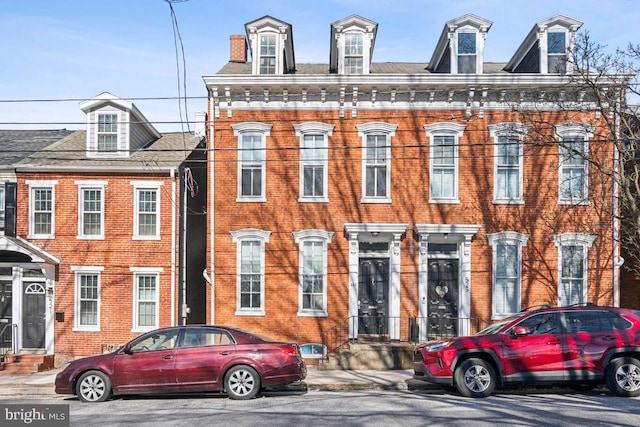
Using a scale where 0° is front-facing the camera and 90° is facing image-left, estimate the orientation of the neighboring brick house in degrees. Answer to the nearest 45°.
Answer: approximately 0°

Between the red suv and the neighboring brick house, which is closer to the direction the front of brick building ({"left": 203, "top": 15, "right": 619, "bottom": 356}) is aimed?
the red suv

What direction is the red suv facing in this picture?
to the viewer's left

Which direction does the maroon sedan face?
to the viewer's left

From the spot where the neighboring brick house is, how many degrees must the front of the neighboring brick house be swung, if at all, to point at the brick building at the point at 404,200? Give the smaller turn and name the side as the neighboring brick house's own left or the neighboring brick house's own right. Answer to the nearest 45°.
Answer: approximately 90° to the neighboring brick house's own left

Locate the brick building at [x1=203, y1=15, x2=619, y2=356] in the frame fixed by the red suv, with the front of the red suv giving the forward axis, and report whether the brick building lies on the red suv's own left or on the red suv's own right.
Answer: on the red suv's own right

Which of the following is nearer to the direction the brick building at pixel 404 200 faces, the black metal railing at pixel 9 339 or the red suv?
the red suv
